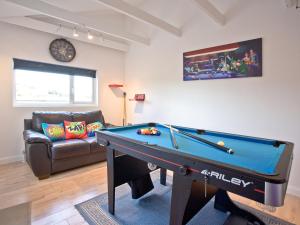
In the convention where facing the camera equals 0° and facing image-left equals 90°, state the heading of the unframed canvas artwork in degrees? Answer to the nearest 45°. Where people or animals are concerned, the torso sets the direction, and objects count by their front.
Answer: approximately 45°

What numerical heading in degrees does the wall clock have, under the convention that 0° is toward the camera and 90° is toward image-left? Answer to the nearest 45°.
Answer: approximately 0°

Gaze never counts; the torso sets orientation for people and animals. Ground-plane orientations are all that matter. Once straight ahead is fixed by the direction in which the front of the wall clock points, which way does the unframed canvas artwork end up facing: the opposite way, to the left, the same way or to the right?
to the right

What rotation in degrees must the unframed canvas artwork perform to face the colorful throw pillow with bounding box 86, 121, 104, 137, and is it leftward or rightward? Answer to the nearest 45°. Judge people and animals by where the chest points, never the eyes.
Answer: approximately 45° to its right

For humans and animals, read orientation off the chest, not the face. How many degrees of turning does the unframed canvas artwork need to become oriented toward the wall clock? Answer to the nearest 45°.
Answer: approximately 45° to its right

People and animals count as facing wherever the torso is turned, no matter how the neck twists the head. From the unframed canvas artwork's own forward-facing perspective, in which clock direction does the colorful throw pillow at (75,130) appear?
The colorful throw pillow is roughly at 1 o'clock from the unframed canvas artwork.
